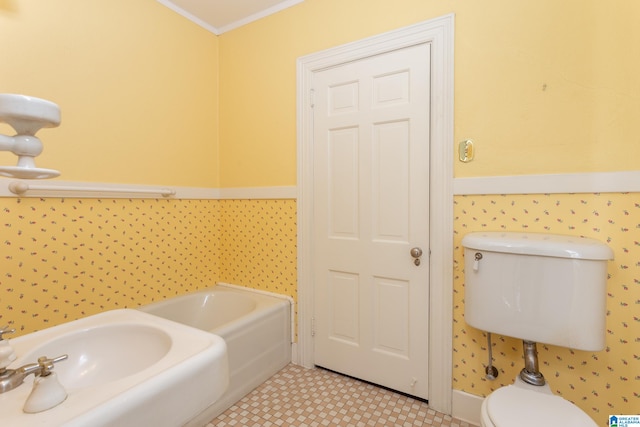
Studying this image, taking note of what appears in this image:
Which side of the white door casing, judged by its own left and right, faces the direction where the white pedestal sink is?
front

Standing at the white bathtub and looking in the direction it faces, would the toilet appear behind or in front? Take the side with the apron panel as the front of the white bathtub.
in front

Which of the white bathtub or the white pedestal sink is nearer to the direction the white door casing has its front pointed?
the white pedestal sink

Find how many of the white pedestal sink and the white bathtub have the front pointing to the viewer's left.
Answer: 0

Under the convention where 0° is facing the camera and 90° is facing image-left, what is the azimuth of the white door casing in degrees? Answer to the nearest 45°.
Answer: approximately 45°

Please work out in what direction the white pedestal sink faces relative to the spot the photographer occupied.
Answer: facing away from the viewer and to the right of the viewer

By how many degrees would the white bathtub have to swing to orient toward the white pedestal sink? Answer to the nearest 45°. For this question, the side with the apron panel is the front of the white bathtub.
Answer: approximately 45° to its right

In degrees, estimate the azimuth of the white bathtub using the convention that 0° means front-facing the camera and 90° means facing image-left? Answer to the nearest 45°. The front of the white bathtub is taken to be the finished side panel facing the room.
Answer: approximately 315°

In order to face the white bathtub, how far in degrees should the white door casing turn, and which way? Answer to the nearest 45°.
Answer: approximately 45° to its right

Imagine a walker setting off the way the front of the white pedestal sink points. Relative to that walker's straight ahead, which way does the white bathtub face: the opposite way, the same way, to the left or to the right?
to the right

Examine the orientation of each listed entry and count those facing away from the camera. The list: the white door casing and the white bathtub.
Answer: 0
